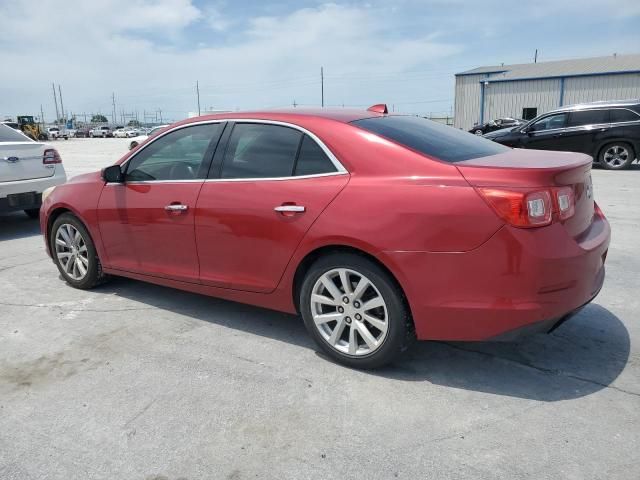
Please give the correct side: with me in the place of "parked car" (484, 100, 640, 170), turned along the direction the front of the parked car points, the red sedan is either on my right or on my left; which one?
on my left

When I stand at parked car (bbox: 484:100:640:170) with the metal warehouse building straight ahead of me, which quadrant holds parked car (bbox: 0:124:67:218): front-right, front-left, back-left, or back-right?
back-left

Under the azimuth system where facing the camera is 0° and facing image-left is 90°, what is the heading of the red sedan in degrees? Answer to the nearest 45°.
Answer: approximately 135°

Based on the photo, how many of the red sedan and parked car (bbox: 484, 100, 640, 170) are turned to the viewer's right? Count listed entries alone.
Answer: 0

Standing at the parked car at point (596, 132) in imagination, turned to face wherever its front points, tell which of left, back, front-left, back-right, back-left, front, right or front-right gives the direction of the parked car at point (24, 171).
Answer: front-left

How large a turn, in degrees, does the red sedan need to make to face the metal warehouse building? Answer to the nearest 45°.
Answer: approximately 90° to its right

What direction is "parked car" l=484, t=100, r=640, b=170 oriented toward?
to the viewer's left

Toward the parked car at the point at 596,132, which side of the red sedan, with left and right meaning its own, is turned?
right
